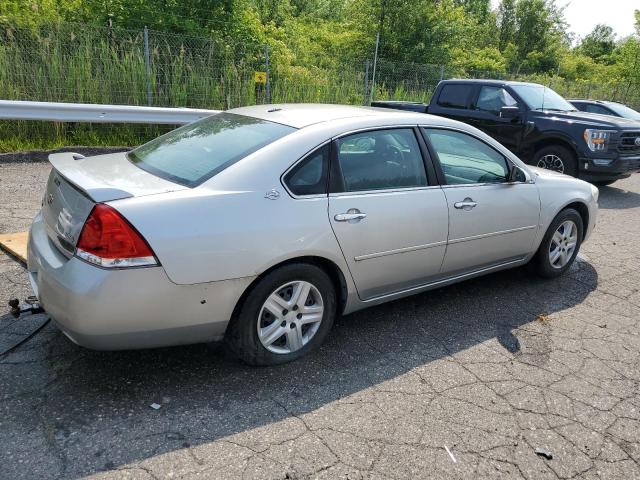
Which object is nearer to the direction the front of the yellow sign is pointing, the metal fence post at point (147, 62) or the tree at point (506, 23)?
the metal fence post

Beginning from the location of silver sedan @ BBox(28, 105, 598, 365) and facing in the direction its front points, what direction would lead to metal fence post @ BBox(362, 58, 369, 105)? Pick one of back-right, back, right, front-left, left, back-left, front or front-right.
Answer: front-left

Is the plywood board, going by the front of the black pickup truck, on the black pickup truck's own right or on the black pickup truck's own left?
on the black pickup truck's own right

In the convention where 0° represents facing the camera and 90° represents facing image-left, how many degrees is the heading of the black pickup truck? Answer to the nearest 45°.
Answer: approximately 315°

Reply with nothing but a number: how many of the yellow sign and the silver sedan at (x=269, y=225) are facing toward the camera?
1

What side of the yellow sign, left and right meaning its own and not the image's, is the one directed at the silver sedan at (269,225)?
front

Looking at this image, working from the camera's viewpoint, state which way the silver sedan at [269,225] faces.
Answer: facing away from the viewer and to the right of the viewer

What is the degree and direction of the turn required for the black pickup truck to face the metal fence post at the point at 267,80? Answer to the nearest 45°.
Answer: approximately 135° to its right

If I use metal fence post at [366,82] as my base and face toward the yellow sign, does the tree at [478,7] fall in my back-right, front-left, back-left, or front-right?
back-right

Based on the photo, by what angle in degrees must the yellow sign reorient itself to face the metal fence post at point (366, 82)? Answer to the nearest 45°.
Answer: approximately 135° to its left

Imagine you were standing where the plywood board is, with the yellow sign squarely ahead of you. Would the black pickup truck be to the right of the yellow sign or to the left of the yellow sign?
right

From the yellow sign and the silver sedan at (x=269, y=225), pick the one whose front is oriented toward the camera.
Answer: the yellow sign

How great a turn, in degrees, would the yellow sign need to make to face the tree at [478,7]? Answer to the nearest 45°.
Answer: approximately 135° to its left

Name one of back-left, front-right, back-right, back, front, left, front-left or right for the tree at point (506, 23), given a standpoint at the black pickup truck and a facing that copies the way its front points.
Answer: back-left

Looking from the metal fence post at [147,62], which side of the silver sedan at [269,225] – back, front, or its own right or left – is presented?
left

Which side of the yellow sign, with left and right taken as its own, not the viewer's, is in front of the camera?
front

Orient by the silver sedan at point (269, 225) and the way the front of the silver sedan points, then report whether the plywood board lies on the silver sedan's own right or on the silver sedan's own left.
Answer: on the silver sedan's own left
